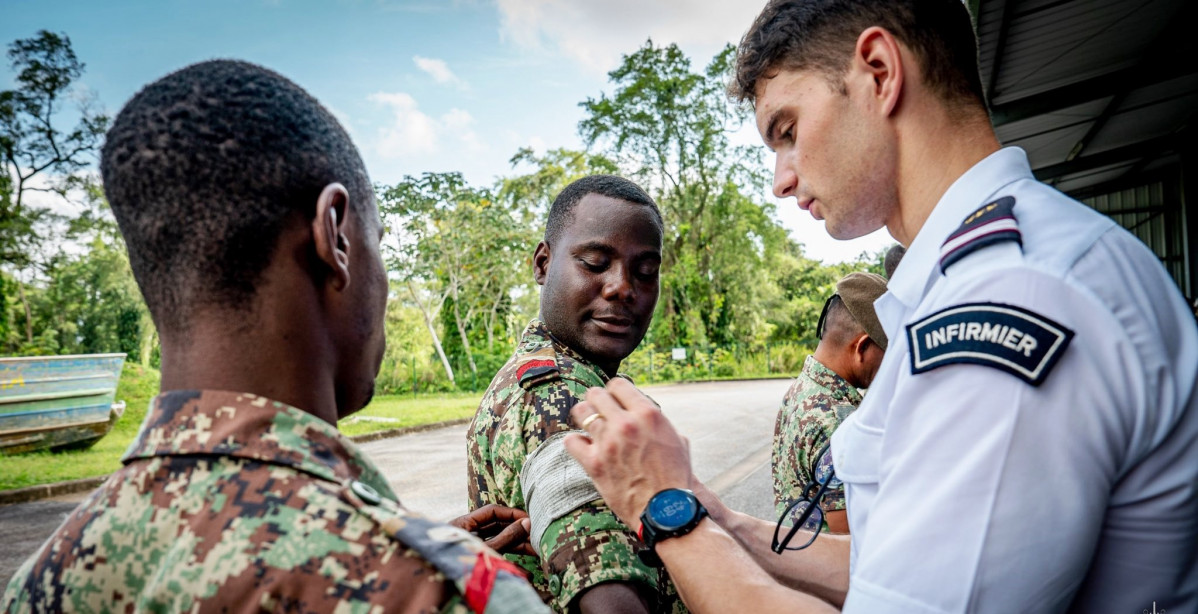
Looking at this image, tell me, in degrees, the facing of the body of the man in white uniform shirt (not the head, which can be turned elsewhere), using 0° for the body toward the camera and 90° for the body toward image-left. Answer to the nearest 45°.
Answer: approximately 90°

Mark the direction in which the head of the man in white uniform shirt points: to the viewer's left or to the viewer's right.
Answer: to the viewer's left

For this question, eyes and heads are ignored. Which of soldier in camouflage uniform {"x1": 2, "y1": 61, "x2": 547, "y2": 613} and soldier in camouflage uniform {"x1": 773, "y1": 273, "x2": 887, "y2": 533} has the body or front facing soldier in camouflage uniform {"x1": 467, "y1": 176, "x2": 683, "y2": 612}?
soldier in camouflage uniform {"x1": 2, "y1": 61, "x2": 547, "y2": 613}

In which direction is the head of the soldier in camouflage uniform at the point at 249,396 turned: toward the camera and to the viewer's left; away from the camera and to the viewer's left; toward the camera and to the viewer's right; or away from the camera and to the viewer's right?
away from the camera and to the viewer's right

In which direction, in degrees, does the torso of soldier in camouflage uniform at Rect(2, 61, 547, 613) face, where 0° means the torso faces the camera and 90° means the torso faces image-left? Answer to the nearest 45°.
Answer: approximately 225°

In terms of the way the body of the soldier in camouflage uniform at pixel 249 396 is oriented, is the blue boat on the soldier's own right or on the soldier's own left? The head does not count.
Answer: on the soldier's own left

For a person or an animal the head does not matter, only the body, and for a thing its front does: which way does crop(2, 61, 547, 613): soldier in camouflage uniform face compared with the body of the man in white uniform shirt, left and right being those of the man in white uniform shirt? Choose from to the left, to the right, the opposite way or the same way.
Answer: to the right
